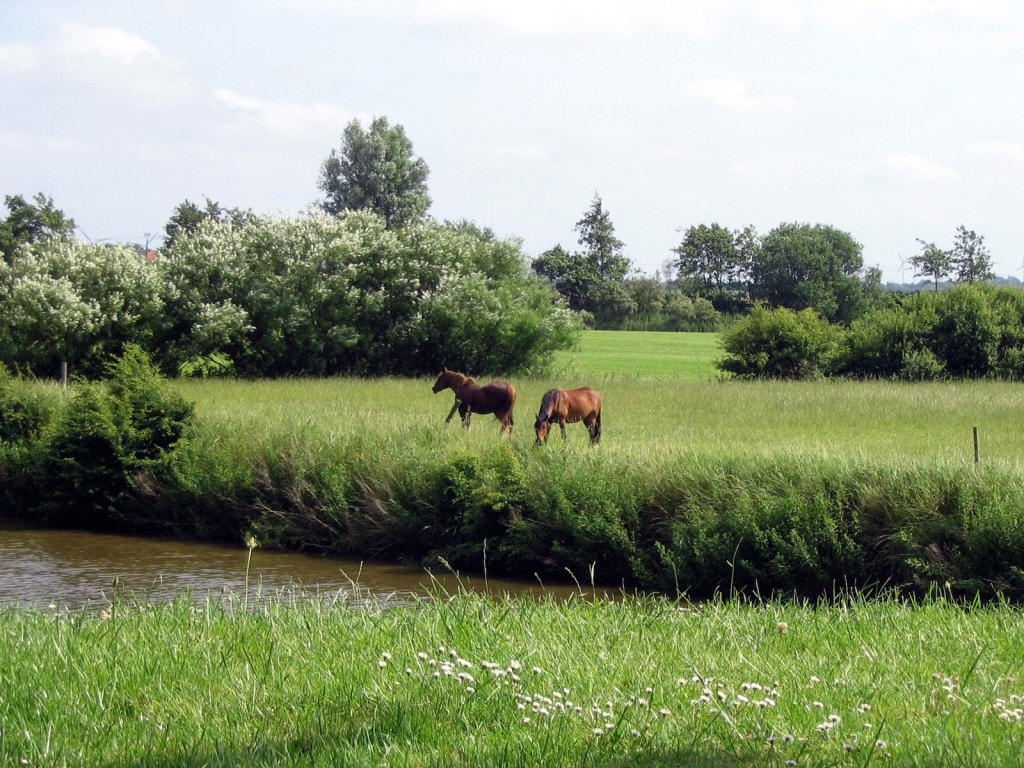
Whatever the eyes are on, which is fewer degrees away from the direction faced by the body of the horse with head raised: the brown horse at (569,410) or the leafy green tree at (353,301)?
the leafy green tree

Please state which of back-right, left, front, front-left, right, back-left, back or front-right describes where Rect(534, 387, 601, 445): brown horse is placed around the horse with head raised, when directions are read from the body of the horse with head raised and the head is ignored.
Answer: back-left

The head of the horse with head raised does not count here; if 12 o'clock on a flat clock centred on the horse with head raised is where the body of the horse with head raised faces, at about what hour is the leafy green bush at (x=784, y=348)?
The leafy green bush is roughly at 4 o'clock from the horse with head raised.

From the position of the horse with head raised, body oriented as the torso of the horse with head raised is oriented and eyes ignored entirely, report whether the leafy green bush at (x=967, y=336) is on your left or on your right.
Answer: on your right

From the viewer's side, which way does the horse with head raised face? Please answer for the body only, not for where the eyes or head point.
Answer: to the viewer's left

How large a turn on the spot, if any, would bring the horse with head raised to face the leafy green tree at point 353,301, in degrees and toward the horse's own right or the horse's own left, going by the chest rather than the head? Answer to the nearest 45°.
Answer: approximately 90° to the horse's own right
